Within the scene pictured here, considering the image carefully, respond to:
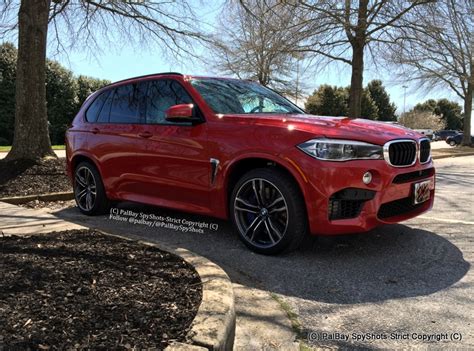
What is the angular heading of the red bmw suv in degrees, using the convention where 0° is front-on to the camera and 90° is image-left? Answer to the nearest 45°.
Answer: approximately 315°
